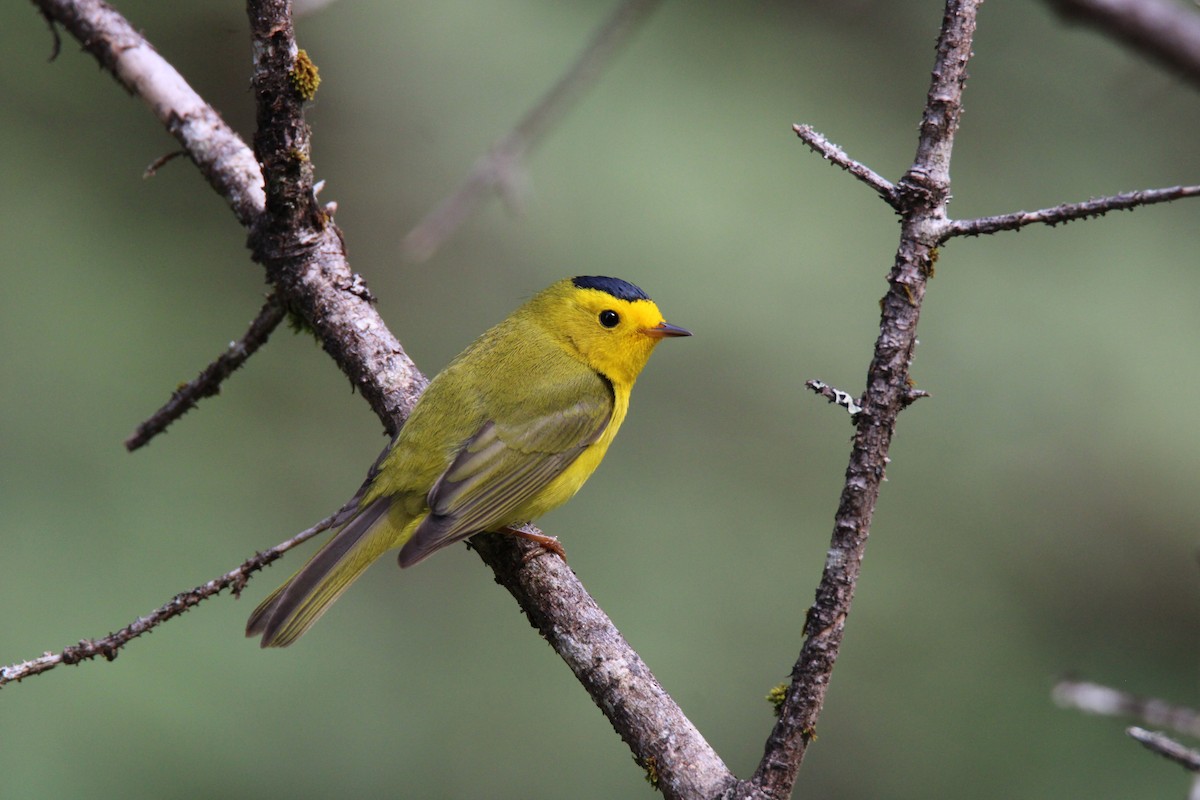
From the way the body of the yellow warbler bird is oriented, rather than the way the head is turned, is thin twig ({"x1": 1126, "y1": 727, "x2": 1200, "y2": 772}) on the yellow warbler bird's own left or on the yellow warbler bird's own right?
on the yellow warbler bird's own right

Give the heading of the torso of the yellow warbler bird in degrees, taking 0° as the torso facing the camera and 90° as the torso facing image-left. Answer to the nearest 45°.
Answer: approximately 270°

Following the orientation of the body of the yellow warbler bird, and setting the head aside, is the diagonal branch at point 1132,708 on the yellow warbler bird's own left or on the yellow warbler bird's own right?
on the yellow warbler bird's own right

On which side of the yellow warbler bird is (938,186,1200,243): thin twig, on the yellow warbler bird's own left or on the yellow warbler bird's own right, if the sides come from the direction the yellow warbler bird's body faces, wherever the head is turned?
on the yellow warbler bird's own right
